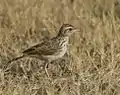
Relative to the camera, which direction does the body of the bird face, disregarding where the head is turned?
to the viewer's right
